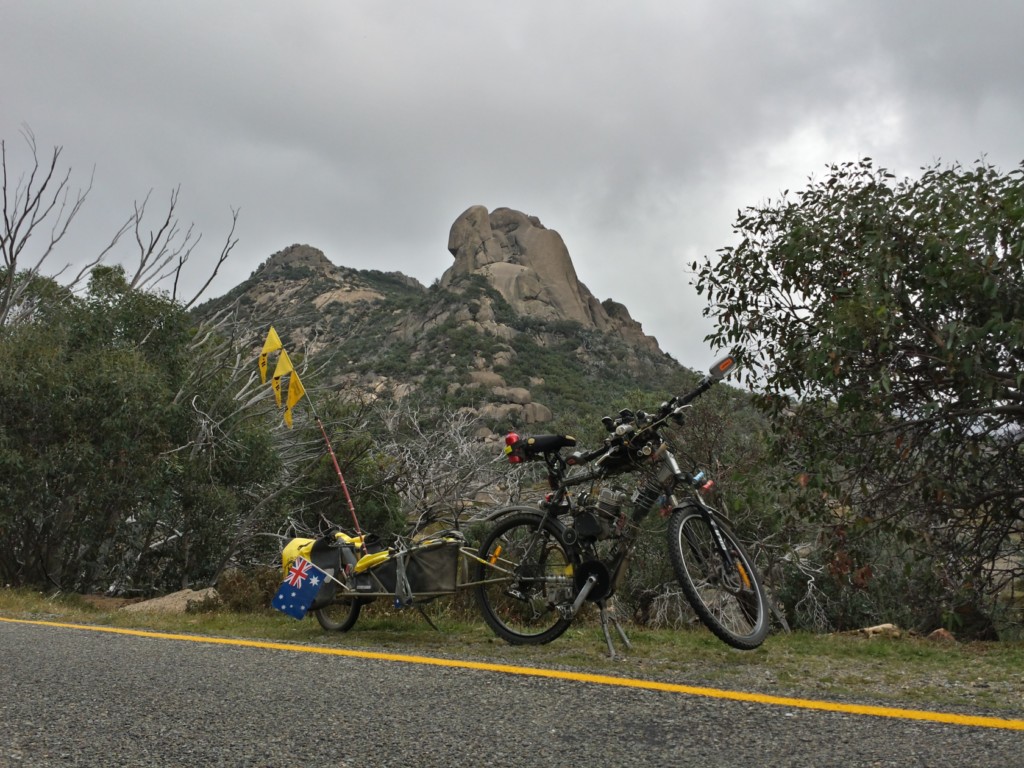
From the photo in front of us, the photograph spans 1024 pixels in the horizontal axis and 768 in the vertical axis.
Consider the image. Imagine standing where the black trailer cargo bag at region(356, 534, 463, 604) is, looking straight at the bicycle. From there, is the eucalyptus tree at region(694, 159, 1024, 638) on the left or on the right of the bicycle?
left

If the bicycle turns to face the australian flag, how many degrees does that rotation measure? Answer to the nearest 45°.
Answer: approximately 180°

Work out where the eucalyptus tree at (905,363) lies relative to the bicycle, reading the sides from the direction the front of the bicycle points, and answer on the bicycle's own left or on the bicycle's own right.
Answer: on the bicycle's own left

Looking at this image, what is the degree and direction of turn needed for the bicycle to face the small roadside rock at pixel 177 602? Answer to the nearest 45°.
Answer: approximately 180°

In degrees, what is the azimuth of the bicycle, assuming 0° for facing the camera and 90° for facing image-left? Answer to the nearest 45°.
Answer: approximately 315°

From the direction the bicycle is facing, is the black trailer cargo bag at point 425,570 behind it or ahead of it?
behind
